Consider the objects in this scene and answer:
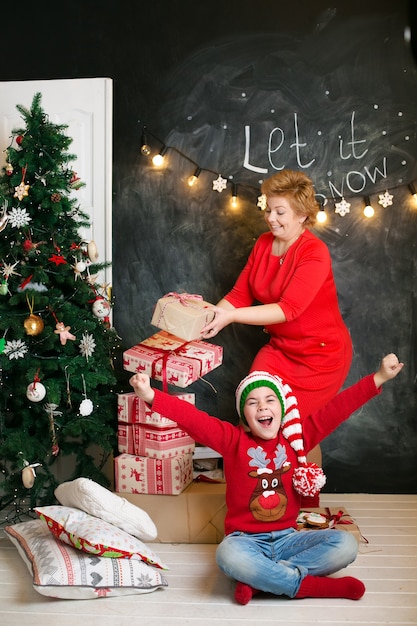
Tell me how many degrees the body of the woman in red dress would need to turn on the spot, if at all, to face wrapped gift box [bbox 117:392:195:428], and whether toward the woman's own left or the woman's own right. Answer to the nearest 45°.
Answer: approximately 45° to the woman's own right

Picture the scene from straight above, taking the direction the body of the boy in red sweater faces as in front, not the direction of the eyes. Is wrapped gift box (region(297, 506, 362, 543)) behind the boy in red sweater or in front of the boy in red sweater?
behind

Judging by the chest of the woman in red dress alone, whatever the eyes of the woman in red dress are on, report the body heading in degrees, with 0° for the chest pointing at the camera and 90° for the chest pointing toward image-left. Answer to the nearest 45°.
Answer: approximately 45°

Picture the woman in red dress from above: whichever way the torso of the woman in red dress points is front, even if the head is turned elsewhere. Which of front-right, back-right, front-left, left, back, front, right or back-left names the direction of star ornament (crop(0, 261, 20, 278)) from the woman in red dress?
front-right

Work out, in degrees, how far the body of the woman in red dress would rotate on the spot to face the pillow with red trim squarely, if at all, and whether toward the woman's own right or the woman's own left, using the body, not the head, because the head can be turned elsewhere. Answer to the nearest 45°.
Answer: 0° — they already face it

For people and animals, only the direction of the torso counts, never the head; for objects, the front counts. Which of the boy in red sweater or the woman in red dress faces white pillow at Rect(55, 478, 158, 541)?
the woman in red dress

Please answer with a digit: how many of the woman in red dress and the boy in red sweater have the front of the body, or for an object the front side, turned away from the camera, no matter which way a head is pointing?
0

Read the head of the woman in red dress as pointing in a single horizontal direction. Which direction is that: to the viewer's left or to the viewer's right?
to the viewer's left

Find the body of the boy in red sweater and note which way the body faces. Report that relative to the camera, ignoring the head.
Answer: toward the camera

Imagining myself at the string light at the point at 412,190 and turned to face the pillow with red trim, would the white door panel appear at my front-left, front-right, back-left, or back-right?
front-right

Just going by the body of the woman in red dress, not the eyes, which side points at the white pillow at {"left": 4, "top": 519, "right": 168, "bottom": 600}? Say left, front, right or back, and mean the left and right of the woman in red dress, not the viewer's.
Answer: front

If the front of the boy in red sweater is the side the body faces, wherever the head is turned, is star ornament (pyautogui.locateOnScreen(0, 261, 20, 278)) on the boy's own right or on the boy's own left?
on the boy's own right

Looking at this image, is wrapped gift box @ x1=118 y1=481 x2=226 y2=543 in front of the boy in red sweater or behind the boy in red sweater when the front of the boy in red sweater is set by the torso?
behind

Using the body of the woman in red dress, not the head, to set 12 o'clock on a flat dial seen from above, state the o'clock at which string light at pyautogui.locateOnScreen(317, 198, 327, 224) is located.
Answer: The string light is roughly at 5 o'clock from the woman in red dress.
